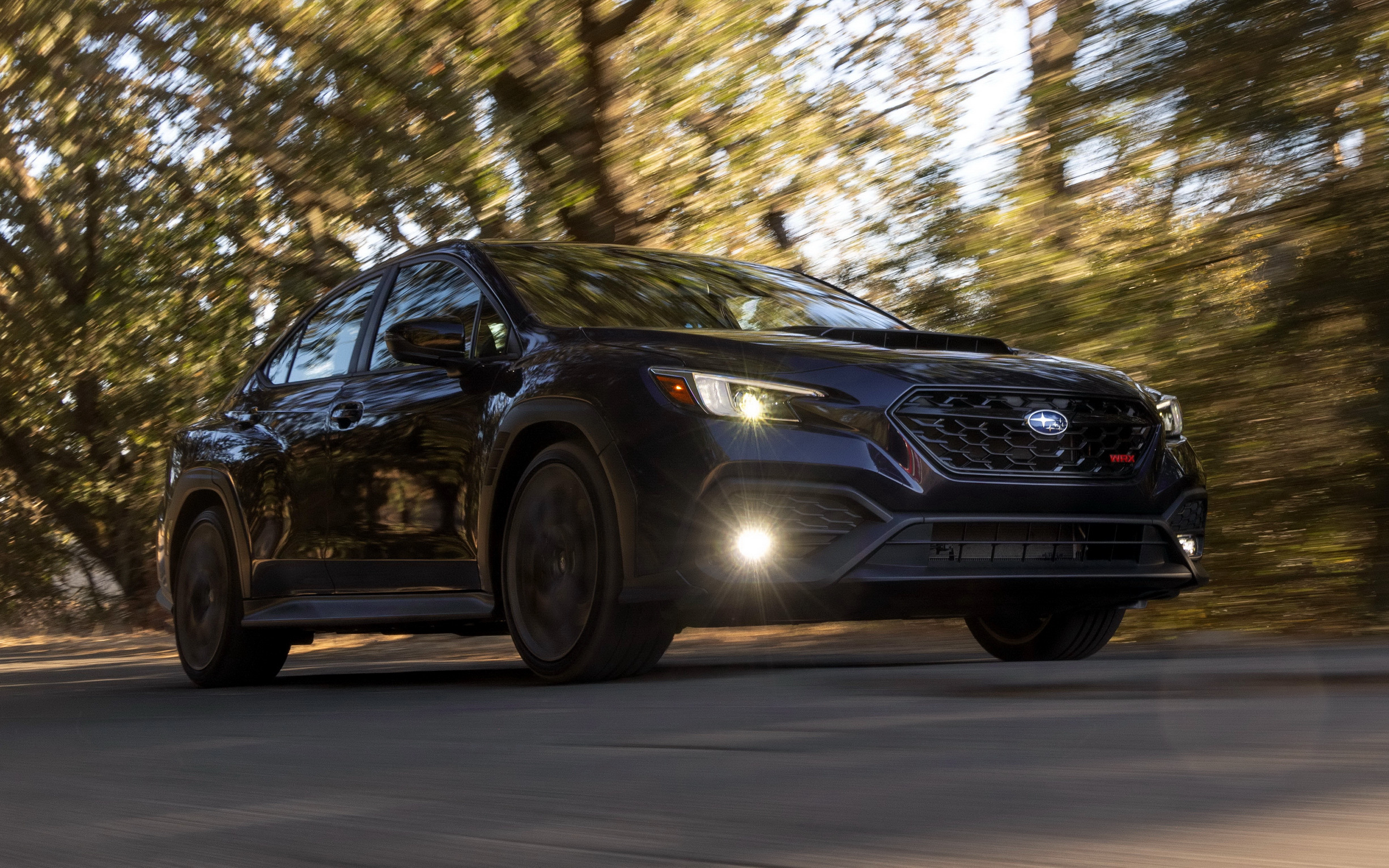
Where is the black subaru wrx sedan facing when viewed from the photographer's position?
facing the viewer and to the right of the viewer
